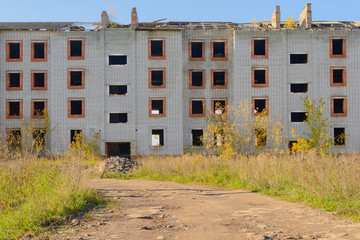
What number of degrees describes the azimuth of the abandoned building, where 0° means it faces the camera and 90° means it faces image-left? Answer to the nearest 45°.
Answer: approximately 0°
